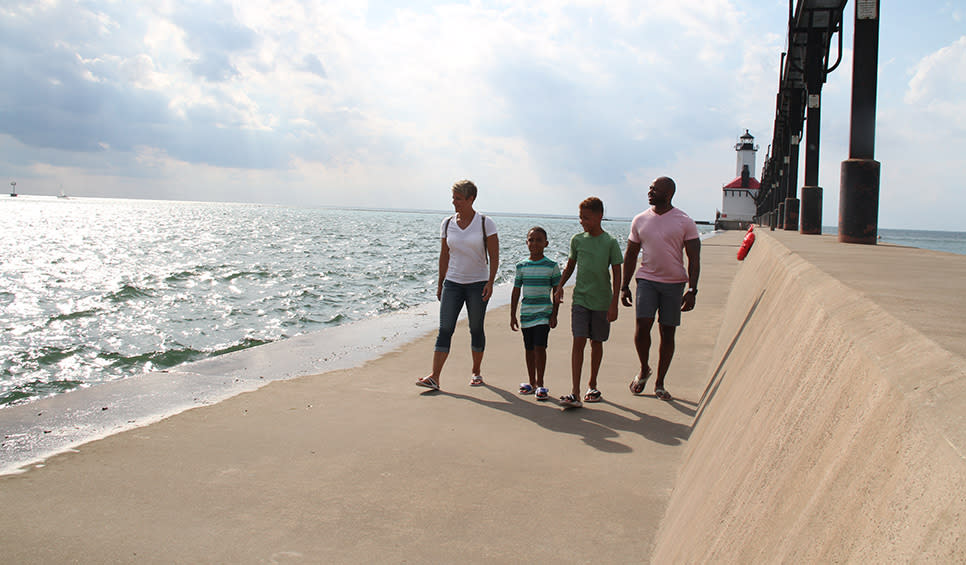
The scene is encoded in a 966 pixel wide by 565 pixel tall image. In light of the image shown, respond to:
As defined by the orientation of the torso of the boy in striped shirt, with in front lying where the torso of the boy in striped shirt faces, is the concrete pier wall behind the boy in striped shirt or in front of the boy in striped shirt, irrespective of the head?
in front

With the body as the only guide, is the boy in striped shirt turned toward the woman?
no

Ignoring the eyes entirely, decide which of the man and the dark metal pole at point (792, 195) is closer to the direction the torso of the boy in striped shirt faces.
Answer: the man

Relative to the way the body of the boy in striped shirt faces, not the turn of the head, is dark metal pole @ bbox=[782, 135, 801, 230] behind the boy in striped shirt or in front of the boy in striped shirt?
behind

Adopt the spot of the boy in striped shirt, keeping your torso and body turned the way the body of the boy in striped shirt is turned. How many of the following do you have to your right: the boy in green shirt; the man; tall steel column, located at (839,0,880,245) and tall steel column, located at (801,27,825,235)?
0

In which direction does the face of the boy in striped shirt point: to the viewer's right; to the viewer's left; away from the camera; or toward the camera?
toward the camera

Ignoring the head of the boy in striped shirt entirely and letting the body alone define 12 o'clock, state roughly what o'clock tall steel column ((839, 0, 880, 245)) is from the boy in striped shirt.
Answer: The tall steel column is roughly at 8 o'clock from the boy in striped shirt.

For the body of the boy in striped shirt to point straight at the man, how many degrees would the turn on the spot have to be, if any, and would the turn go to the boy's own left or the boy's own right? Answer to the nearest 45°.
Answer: approximately 90° to the boy's own left

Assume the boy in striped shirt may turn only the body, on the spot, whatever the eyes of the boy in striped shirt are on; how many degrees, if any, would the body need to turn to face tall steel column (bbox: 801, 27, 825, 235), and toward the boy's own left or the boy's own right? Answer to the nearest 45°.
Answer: approximately 135° to the boy's own left

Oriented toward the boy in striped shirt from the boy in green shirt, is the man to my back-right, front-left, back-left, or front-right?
back-right

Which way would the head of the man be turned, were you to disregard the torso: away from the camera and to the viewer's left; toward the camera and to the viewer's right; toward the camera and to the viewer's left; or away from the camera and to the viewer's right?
toward the camera and to the viewer's left

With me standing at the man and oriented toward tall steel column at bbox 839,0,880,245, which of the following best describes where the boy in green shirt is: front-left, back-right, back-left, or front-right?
back-left

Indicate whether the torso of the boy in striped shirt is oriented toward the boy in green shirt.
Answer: no

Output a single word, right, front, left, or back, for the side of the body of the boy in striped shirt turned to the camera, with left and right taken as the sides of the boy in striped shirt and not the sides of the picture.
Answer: front
